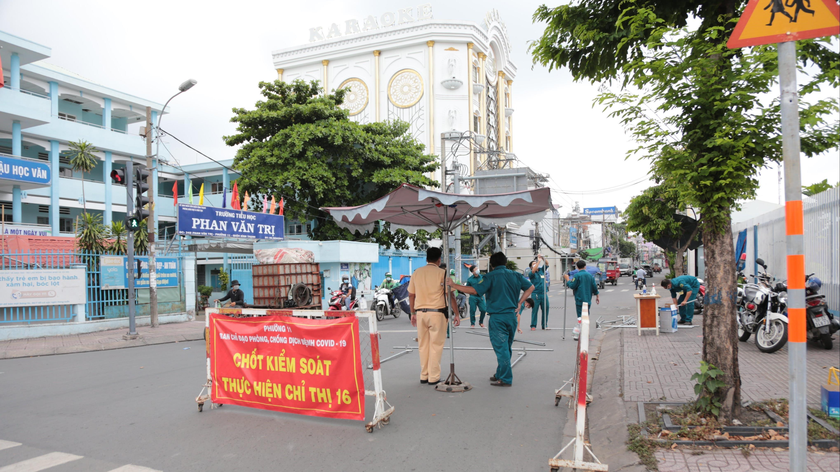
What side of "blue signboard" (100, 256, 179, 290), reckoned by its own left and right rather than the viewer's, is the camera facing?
front

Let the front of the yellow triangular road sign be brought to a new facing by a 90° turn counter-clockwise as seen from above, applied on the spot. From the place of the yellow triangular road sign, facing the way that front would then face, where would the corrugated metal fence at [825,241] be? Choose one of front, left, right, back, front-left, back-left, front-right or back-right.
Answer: left

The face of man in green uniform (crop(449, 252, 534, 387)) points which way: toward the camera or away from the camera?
away from the camera

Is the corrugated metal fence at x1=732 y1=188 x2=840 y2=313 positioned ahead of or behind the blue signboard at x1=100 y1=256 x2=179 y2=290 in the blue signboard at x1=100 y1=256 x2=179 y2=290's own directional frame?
ahead

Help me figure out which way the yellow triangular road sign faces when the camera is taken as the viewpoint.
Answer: facing the viewer

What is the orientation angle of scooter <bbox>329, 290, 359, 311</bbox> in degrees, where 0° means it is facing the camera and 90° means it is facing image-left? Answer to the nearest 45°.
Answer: approximately 45°

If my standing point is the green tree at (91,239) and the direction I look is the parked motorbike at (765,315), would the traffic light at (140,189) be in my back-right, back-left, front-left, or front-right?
front-right

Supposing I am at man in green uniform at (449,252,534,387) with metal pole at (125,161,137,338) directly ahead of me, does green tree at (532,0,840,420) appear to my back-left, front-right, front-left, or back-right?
back-left

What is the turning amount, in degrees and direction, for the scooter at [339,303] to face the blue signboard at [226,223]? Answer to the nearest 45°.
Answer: approximately 90° to its right

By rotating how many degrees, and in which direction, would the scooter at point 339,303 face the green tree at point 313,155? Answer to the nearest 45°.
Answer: approximately 135° to its right

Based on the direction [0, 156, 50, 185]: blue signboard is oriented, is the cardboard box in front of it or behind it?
in front

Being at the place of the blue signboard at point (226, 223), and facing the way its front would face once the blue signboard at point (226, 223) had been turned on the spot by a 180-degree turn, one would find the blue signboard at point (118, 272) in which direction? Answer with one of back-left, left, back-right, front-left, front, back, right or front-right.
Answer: left

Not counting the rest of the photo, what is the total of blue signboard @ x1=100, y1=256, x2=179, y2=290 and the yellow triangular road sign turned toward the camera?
2

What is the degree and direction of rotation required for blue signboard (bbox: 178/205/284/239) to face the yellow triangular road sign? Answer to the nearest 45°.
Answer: approximately 45° to its right

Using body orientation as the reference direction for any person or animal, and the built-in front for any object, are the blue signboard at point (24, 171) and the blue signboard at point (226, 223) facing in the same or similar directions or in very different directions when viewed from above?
same or similar directions
